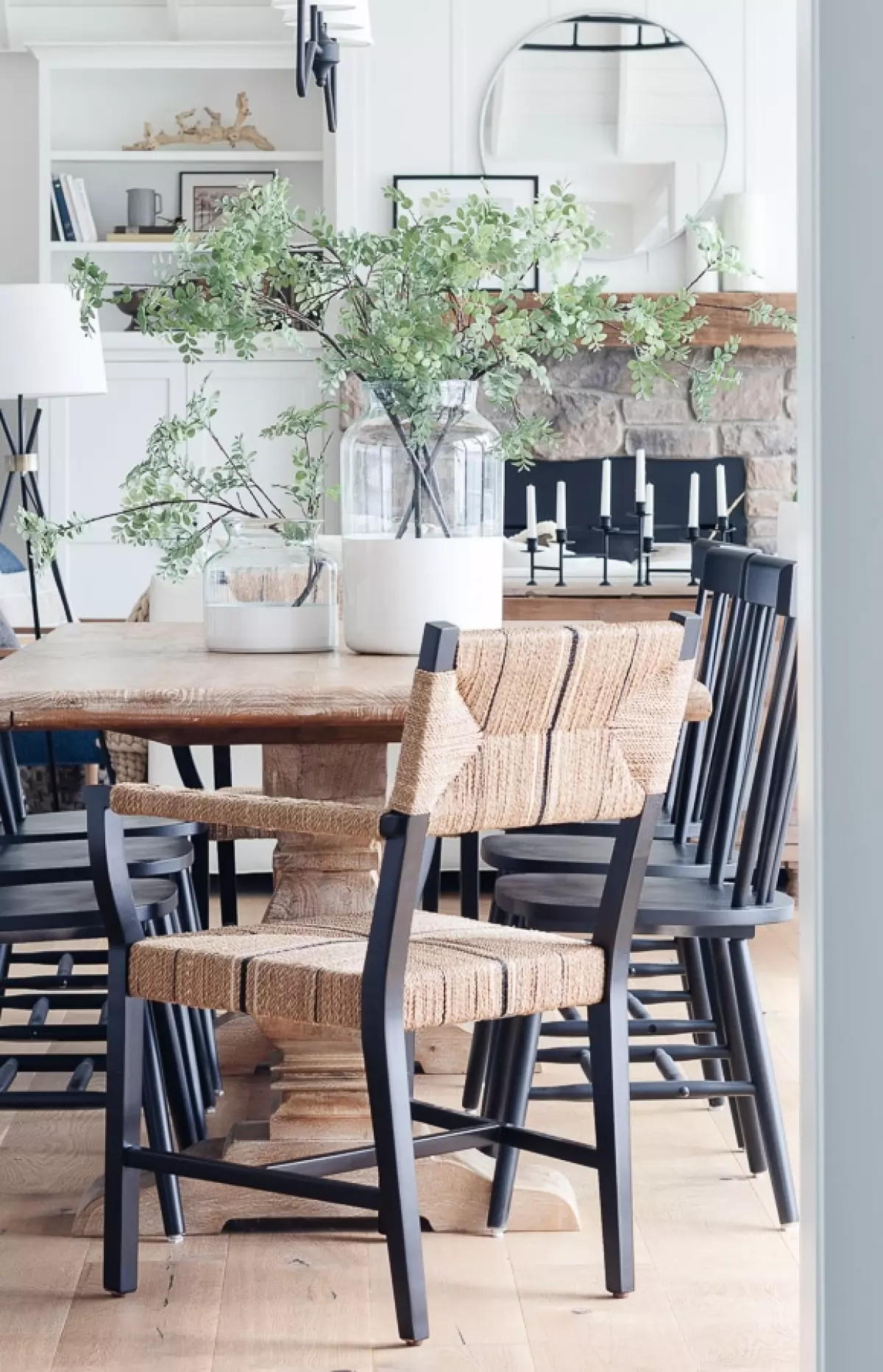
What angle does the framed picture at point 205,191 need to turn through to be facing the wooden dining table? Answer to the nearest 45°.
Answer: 0° — it already faces it

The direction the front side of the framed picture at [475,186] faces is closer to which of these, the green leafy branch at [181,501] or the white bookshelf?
the green leafy branch

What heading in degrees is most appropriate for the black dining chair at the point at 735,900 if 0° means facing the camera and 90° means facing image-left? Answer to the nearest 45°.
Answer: approximately 90°

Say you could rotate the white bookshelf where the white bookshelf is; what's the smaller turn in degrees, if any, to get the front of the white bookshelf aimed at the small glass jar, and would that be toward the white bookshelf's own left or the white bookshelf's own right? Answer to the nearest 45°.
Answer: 0° — it already faces it

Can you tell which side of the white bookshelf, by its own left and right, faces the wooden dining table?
front

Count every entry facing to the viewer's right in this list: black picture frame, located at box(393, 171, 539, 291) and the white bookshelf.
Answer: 0

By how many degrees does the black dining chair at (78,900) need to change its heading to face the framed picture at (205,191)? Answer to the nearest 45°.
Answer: approximately 90° to its left

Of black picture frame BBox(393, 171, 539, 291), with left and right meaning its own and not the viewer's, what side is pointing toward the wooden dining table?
front

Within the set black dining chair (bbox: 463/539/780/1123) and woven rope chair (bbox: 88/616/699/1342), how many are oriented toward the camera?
0
